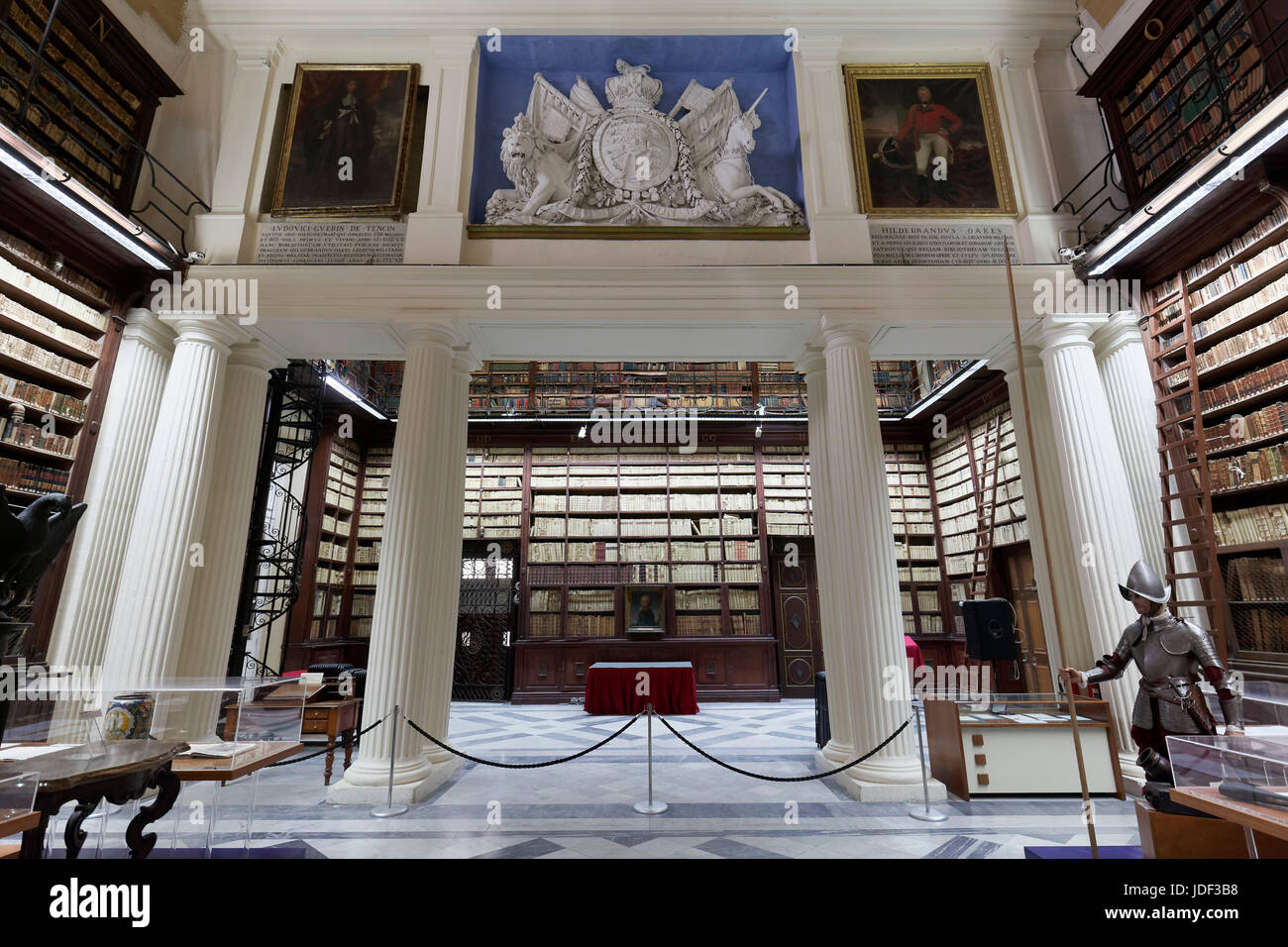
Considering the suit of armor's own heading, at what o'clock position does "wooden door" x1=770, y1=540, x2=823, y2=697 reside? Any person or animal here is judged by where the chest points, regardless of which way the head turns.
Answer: The wooden door is roughly at 3 o'clock from the suit of armor.

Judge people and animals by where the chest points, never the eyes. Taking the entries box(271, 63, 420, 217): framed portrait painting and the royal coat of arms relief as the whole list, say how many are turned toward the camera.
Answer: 2

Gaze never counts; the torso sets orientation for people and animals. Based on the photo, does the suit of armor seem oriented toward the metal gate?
no

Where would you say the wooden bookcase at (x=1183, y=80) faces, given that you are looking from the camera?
facing the viewer and to the left of the viewer

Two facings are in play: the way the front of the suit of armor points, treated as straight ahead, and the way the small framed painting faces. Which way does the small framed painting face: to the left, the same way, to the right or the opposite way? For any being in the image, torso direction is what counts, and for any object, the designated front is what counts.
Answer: to the left

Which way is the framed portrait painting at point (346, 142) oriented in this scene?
toward the camera

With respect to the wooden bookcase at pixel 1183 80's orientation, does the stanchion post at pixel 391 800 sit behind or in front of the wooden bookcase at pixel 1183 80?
in front

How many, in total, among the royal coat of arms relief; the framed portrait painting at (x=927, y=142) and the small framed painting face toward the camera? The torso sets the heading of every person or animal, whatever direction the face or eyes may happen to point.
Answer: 3

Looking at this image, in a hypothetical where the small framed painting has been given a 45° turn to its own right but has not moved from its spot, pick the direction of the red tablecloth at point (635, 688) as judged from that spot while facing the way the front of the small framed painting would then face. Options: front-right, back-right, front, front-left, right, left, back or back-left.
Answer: front-left

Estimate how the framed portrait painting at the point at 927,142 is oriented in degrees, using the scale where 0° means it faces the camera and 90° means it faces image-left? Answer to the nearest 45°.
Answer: approximately 0°

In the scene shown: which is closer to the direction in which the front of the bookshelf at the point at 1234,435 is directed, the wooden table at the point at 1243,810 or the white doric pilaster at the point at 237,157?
the white doric pilaster

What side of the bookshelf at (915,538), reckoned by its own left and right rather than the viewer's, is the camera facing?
front

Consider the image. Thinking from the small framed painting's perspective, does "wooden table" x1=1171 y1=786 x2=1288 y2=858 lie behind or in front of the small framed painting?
in front

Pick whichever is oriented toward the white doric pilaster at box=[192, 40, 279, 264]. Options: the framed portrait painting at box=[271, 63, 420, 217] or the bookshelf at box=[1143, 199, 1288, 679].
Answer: the bookshelf

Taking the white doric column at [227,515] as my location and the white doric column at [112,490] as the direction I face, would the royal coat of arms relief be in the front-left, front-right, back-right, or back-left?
back-left

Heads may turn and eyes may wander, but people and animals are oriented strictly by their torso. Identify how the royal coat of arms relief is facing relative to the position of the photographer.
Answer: facing the viewer

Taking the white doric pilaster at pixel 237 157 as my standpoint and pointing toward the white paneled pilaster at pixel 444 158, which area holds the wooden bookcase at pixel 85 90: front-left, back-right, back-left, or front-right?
back-right

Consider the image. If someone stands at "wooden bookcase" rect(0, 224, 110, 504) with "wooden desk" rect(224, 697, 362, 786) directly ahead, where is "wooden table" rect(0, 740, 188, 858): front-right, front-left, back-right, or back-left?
front-right
